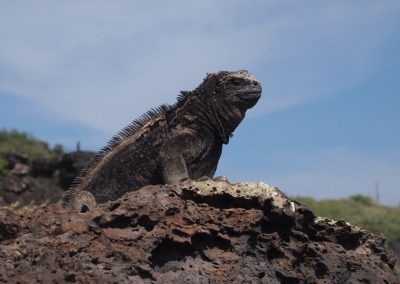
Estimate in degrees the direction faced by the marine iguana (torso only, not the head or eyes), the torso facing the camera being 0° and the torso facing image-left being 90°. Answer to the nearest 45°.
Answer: approximately 270°

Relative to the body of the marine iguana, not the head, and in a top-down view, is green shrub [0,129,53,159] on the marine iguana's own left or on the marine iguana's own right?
on the marine iguana's own left
